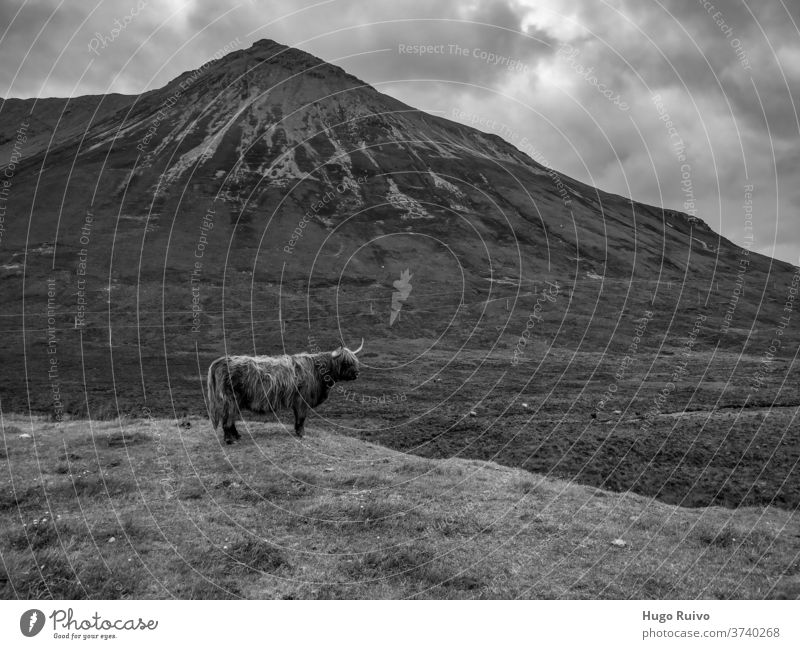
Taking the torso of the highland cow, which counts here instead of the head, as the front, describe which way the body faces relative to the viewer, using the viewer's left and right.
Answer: facing to the right of the viewer
